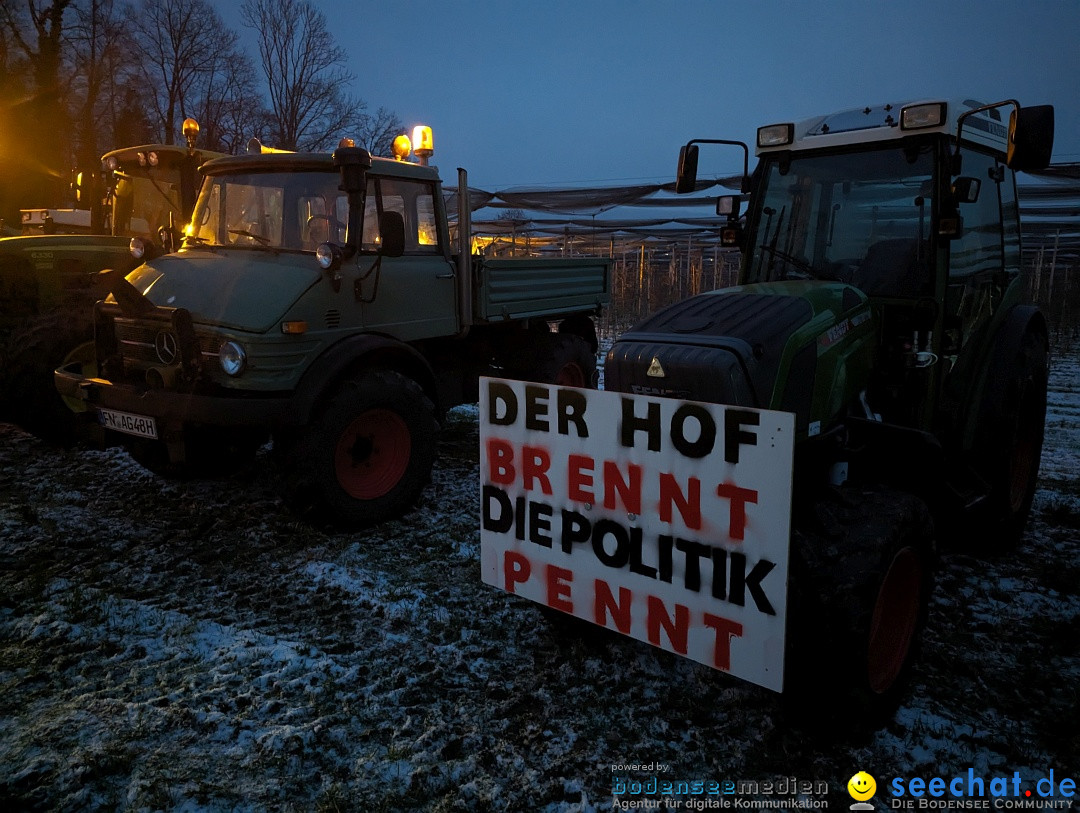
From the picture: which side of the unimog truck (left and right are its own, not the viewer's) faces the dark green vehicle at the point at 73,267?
right

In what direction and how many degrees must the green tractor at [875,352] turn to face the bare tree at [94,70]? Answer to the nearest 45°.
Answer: approximately 90° to its right

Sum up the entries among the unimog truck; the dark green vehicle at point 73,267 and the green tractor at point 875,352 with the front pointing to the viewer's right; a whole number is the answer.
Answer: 0

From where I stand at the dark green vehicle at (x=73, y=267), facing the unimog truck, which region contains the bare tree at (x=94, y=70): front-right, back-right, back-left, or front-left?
back-left

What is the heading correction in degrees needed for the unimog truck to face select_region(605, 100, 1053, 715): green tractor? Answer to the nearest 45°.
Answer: approximately 90° to its left

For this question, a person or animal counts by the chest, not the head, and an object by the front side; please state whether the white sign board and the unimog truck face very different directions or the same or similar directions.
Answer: same or similar directions

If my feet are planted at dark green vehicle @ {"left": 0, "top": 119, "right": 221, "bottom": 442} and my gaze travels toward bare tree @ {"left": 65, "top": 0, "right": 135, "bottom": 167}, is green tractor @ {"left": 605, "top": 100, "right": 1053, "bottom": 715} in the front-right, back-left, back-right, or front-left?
back-right

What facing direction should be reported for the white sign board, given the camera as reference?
facing the viewer and to the left of the viewer

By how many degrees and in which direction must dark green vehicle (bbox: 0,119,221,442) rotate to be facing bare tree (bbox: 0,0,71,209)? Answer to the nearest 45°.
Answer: approximately 135° to its right

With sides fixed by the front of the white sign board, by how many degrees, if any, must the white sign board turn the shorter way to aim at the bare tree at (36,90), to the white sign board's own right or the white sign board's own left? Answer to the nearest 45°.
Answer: approximately 90° to the white sign board's own right

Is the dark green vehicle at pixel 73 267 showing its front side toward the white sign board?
no

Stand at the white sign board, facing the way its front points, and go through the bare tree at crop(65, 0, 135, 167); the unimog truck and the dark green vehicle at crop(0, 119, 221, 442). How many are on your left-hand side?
0

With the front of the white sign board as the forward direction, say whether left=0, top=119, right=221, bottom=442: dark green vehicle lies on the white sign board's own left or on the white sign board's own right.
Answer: on the white sign board's own right
